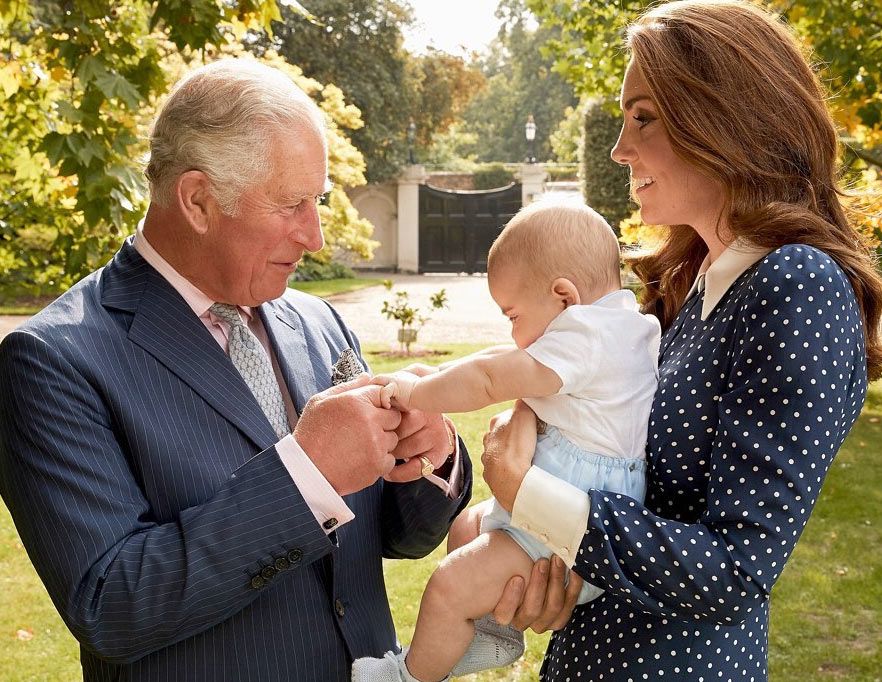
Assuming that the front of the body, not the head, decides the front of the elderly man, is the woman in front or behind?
in front

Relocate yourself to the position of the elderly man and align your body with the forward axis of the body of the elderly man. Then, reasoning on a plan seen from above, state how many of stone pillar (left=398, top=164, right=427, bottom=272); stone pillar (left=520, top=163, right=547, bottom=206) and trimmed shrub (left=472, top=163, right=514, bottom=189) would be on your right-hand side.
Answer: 0

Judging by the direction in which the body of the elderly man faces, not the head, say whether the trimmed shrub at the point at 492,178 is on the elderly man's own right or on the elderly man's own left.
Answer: on the elderly man's own left

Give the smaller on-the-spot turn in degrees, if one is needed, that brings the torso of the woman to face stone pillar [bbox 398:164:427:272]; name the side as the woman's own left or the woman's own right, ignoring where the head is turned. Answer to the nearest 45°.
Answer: approximately 90° to the woman's own right

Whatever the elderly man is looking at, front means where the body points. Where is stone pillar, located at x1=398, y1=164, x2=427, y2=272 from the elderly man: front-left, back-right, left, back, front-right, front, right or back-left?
back-left

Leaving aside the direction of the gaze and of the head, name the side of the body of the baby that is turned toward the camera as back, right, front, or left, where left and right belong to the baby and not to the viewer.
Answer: left

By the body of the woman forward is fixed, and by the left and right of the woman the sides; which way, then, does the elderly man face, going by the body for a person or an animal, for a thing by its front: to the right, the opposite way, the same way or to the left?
the opposite way

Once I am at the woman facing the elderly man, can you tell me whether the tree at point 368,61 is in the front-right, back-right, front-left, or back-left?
front-right

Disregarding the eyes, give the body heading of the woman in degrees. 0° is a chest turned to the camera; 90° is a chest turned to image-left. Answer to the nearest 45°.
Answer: approximately 90°

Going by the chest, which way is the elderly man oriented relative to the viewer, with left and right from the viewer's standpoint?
facing the viewer and to the right of the viewer

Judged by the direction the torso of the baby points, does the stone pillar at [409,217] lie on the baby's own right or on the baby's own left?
on the baby's own right

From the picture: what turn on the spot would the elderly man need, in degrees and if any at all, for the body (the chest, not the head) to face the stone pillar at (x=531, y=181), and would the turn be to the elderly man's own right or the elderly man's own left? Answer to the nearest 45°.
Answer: approximately 135° to the elderly man's own left

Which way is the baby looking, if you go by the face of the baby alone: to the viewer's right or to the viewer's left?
to the viewer's left

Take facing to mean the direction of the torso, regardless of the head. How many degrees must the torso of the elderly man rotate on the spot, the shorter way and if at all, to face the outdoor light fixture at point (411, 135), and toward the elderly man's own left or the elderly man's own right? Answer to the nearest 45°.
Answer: approximately 135° to the elderly man's own left

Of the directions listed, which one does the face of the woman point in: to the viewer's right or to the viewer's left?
to the viewer's left

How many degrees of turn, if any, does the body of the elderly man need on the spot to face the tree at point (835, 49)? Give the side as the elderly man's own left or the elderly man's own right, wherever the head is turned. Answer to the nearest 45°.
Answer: approximately 90° to the elderly man's own left

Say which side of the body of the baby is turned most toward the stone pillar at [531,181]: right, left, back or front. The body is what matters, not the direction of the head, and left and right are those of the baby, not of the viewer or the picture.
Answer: right
